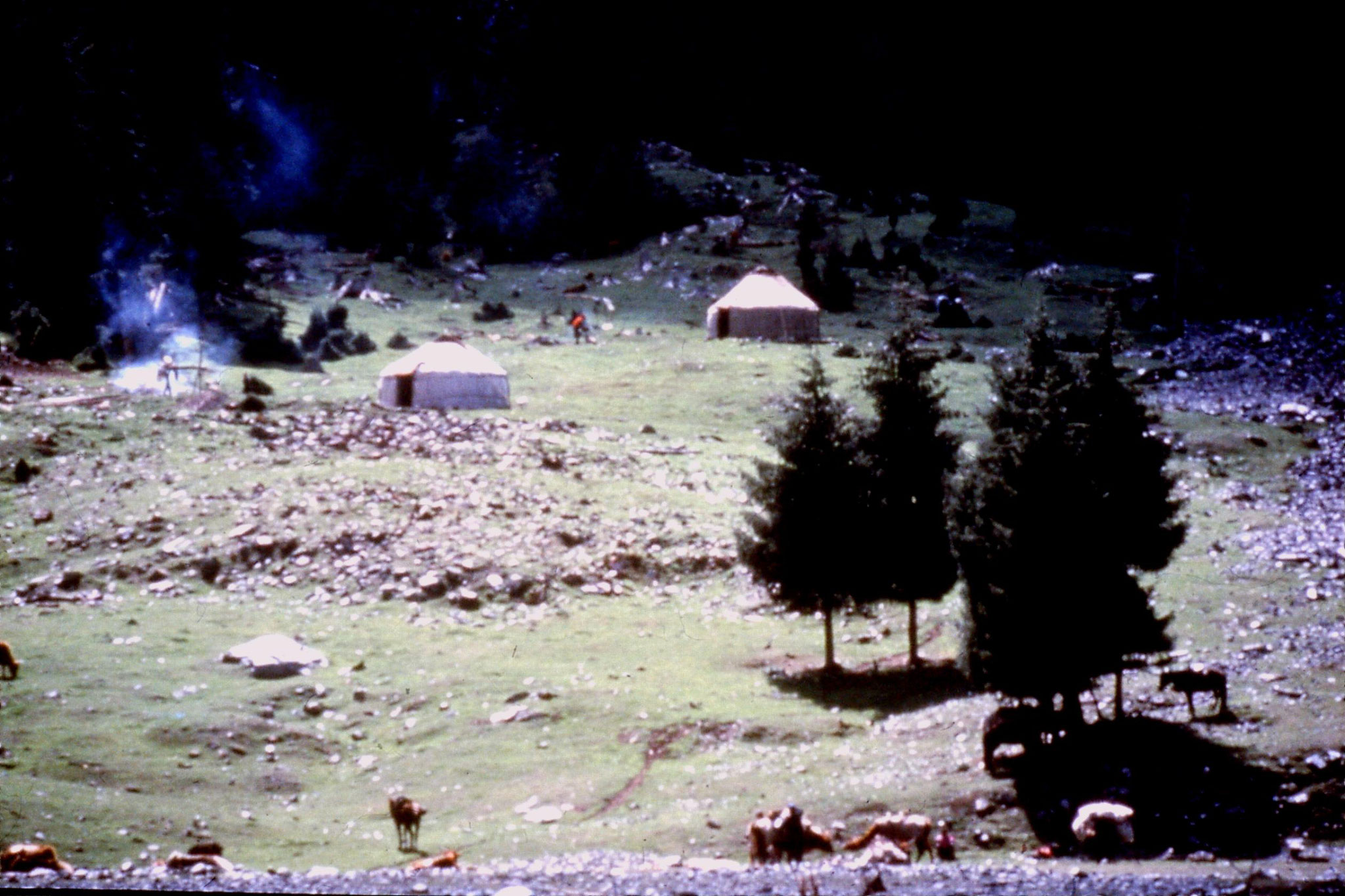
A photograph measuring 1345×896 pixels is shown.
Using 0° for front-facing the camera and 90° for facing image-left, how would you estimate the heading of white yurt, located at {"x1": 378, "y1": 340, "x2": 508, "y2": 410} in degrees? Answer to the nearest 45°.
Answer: approximately 45°

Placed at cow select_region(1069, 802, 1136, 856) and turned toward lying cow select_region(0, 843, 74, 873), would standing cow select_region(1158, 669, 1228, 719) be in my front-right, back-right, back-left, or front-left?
back-right

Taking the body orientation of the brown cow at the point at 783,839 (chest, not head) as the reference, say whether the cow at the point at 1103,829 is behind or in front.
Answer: in front

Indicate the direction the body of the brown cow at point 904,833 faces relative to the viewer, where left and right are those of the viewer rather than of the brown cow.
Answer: facing to the left of the viewer

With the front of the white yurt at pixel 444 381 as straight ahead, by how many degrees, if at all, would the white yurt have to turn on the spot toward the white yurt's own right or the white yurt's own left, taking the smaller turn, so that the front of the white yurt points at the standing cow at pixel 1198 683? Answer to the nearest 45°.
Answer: approximately 45° to the white yurt's own left

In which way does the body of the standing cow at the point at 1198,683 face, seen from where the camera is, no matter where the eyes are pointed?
to the viewer's left
